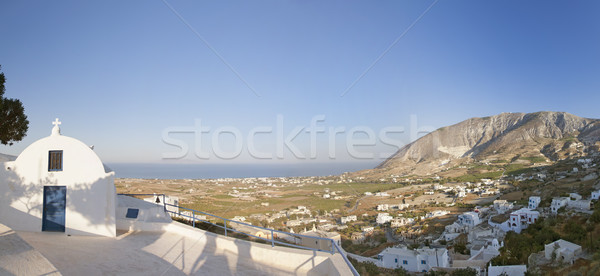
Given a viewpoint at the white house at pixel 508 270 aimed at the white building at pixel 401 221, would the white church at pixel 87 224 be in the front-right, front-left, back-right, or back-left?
back-left

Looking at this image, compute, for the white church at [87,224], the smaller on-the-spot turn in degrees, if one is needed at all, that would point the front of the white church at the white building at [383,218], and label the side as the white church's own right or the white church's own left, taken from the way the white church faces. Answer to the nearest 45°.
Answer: approximately 135° to the white church's own left

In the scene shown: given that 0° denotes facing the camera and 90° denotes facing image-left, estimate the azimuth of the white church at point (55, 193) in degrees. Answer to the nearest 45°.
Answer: approximately 0°

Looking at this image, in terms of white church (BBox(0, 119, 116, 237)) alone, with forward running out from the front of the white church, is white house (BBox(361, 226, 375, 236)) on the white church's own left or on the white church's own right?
on the white church's own left

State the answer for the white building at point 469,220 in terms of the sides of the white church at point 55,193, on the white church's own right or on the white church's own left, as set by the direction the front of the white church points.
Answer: on the white church's own left

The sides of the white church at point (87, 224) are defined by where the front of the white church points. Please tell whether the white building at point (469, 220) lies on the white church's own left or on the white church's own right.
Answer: on the white church's own left

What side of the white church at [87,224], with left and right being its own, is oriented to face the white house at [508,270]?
left

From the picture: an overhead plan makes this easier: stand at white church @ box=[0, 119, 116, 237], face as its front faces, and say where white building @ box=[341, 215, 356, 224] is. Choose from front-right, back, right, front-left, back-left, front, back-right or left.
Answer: back-left

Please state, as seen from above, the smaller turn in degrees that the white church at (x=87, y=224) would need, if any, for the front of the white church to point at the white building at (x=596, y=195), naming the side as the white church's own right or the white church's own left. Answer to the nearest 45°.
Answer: approximately 90° to the white church's own left

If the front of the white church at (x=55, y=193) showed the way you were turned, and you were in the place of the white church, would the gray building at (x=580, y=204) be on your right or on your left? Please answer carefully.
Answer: on your left

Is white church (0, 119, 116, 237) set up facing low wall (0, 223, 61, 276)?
yes
